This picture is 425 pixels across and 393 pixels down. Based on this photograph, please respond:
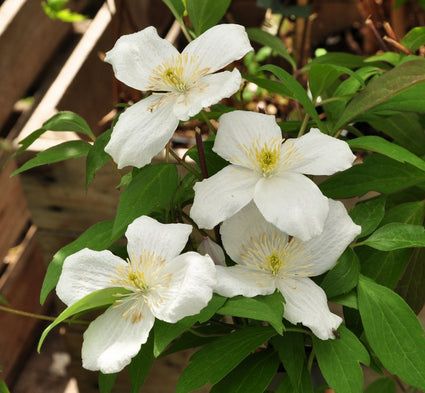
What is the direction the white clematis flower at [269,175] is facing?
toward the camera

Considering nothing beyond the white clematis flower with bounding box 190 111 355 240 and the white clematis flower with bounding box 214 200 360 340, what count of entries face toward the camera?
2

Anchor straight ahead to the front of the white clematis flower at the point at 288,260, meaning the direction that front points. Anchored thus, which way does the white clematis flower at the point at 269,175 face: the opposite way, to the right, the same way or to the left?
the same way

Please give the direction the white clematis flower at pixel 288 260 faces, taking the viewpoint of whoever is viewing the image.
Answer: facing the viewer
